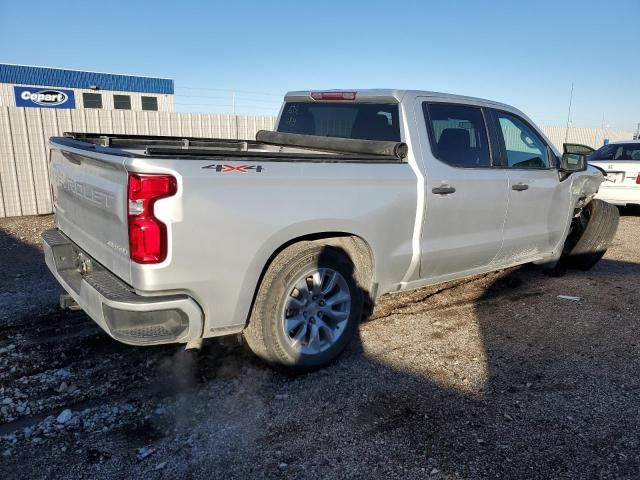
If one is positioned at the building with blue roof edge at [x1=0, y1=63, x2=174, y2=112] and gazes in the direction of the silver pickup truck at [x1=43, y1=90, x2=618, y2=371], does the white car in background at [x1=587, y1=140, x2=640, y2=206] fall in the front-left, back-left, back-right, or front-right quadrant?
front-left

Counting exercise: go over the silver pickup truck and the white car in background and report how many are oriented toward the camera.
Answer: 0

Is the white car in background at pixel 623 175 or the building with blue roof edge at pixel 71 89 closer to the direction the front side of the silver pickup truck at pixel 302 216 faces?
the white car in background

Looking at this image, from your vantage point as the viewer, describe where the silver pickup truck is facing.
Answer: facing away from the viewer and to the right of the viewer

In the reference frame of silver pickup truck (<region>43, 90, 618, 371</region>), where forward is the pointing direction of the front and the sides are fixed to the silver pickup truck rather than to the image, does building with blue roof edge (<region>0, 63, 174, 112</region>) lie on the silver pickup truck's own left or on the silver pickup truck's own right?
on the silver pickup truck's own left

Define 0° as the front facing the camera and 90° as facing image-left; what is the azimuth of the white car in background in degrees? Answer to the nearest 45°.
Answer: approximately 180°

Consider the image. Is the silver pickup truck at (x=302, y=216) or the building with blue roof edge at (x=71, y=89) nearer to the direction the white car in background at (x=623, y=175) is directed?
the building with blue roof edge

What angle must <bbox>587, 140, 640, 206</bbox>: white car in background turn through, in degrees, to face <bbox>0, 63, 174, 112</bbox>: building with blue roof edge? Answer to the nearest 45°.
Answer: approximately 90° to its left

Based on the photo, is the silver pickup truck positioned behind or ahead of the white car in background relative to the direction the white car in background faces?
behind

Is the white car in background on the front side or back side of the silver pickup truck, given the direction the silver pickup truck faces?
on the front side

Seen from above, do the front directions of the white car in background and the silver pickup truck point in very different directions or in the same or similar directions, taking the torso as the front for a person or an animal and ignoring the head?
same or similar directions
